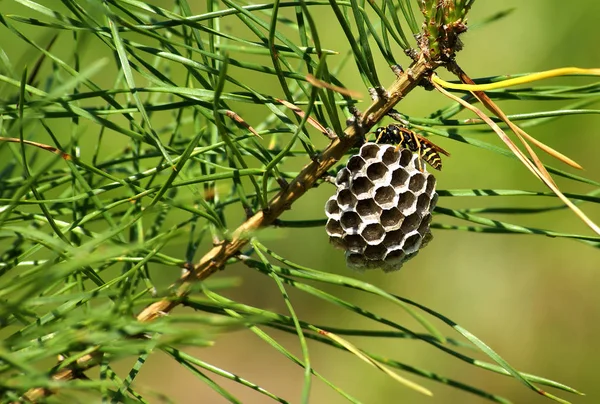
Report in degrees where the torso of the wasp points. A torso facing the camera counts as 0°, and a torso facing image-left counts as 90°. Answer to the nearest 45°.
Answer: approximately 90°
